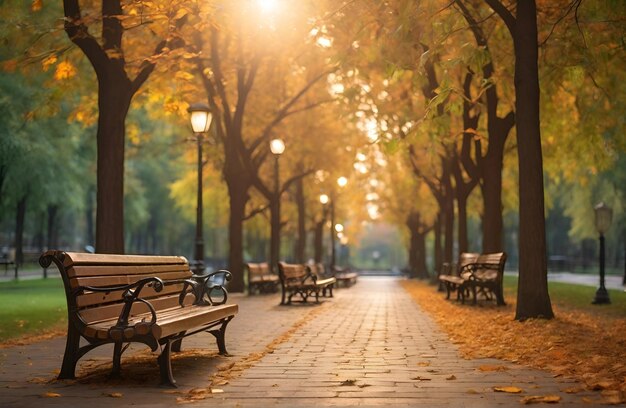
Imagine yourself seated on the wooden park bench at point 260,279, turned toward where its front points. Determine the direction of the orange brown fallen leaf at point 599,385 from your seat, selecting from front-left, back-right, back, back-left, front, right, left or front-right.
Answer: front-right

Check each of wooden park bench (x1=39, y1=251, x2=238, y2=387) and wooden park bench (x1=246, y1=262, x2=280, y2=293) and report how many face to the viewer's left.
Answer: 0

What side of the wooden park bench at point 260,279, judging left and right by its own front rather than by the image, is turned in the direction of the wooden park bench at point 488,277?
front

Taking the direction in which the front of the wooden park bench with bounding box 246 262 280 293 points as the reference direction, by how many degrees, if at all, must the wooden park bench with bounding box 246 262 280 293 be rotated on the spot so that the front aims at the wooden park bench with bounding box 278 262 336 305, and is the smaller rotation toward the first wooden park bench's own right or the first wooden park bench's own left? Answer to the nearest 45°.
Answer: approximately 45° to the first wooden park bench's own right

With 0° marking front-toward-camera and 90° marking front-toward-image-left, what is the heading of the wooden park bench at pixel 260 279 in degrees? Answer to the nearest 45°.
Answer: approximately 315°

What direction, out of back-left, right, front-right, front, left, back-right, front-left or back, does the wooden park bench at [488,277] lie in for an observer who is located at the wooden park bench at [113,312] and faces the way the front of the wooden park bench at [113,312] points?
left

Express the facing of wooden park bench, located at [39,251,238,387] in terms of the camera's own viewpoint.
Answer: facing the viewer and to the right of the viewer

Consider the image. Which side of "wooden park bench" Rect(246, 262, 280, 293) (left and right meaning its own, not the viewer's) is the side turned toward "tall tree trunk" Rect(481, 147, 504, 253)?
front

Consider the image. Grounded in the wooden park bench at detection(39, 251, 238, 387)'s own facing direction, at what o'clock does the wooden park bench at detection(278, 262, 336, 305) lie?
the wooden park bench at detection(278, 262, 336, 305) is roughly at 8 o'clock from the wooden park bench at detection(39, 251, 238, 387).

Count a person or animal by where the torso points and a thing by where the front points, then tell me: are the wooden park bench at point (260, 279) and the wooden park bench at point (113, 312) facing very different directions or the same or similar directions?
same or similar directions

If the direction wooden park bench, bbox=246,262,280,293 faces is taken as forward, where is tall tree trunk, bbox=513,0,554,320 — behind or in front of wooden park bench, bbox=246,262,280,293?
in front

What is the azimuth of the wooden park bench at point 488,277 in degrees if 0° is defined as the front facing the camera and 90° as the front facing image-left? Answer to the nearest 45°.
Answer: approximately 45°
